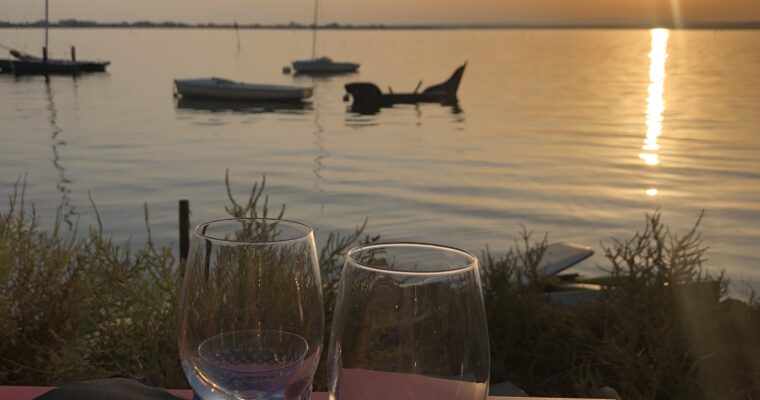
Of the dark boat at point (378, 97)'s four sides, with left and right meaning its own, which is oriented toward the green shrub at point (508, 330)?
right

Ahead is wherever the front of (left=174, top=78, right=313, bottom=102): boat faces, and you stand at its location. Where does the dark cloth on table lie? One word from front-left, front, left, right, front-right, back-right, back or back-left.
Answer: left

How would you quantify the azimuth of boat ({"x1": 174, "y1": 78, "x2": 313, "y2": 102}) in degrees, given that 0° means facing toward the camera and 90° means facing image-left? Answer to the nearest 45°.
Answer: approximately 90°

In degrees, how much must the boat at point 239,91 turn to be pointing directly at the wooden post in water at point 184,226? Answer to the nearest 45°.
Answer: approximately 90° to its left

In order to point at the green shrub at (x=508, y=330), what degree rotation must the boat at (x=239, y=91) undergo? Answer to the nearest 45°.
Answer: approximately 90° to its left

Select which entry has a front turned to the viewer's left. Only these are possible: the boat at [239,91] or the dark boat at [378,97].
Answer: the boat

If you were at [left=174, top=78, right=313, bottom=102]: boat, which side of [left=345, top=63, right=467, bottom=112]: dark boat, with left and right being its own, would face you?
back

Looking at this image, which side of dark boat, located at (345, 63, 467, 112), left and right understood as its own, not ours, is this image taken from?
right

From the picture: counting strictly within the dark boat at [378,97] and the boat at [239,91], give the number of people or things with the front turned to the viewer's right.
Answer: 1

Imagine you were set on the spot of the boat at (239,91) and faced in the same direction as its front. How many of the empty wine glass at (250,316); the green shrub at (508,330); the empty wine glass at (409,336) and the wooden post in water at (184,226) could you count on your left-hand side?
4

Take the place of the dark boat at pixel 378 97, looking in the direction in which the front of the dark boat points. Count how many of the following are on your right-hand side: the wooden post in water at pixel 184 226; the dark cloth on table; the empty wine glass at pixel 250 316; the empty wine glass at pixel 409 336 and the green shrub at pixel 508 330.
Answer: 5

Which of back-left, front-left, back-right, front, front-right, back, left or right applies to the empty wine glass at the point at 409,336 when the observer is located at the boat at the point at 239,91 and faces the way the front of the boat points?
left
